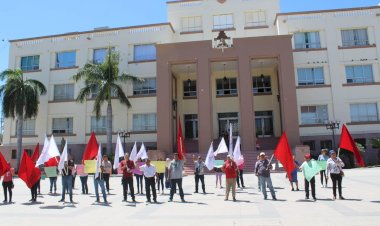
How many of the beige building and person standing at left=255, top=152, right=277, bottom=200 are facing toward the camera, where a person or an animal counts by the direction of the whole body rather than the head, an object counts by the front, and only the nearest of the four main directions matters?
2

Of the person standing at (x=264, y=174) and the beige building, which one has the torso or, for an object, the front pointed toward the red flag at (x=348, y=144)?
the beige building

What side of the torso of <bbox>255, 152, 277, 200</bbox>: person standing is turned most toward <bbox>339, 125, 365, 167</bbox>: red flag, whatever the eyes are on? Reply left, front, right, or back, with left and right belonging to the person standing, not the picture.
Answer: left

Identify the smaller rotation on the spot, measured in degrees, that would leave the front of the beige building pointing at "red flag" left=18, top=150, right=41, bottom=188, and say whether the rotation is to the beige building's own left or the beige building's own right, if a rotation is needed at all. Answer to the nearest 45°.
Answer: approximately 45° to the beige building's own right

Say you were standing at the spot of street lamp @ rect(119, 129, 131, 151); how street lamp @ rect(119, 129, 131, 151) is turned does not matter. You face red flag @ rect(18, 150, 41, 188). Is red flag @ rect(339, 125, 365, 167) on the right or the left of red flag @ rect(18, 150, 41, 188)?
left

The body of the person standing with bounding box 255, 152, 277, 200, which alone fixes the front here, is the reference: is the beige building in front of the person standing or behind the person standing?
behind

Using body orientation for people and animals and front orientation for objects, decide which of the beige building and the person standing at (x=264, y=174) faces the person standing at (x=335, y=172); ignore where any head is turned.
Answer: the beige building

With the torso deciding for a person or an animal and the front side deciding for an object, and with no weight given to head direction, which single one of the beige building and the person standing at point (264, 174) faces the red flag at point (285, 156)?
the beige building

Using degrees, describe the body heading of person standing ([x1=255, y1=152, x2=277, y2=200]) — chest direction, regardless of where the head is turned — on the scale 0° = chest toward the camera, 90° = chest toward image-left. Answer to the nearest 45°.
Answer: approximately 0°

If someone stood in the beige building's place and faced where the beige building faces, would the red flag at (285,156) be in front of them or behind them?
in front

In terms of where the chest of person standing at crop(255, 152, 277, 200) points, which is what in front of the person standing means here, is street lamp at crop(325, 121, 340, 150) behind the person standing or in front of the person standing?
behind

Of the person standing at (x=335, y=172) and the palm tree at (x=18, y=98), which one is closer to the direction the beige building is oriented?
the person standing

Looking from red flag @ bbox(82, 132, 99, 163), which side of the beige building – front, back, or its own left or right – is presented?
front

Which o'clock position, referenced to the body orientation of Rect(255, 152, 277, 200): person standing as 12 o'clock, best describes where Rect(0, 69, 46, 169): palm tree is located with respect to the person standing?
The palm tree is roughly at 4 o'clock from the person standing.

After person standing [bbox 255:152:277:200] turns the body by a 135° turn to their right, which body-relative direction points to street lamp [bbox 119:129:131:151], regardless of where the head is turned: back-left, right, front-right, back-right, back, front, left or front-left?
front

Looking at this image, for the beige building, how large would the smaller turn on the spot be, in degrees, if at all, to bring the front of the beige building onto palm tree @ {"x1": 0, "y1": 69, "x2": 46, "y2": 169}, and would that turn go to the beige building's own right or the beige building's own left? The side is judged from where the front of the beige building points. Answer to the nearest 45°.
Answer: approximately 90° to the beige building's own right
